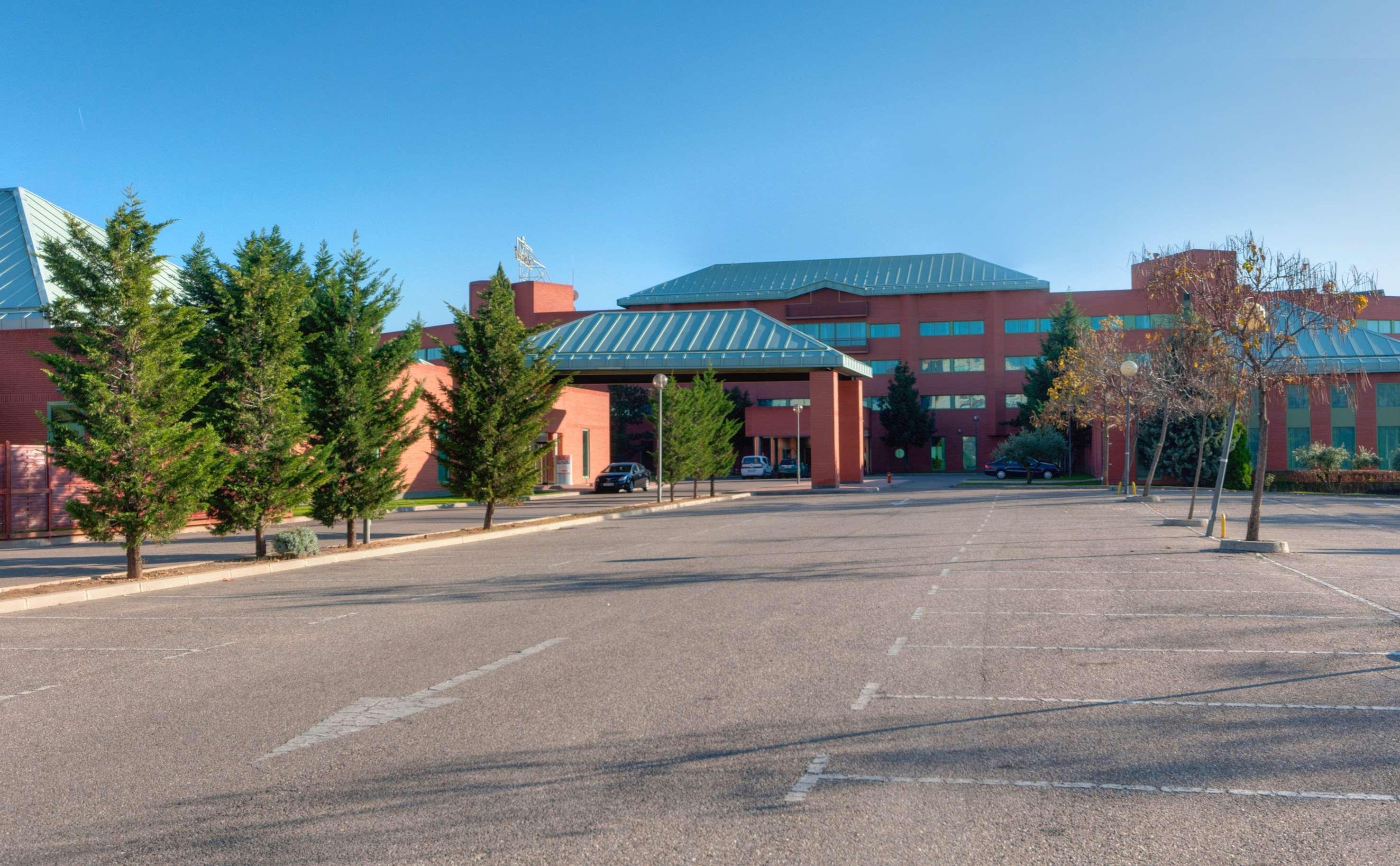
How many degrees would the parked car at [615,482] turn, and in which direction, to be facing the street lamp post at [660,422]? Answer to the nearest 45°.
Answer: approximately 45° to its left

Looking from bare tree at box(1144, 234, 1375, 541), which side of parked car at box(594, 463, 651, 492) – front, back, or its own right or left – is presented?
left

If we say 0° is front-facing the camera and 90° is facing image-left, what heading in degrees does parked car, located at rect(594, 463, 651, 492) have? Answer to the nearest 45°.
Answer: approximately 45°

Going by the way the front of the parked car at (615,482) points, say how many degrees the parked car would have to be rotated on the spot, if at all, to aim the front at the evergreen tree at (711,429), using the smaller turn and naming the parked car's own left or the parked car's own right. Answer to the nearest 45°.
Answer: approximately 90° to the parked car's own left

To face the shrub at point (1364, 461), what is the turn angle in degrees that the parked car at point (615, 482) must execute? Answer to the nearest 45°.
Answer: approximately 135° to its left
